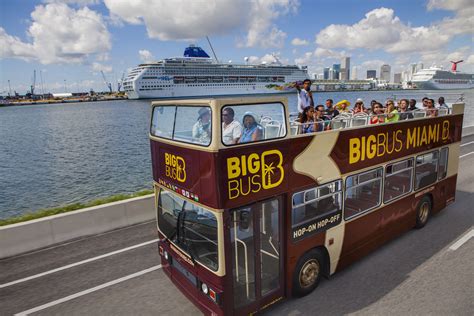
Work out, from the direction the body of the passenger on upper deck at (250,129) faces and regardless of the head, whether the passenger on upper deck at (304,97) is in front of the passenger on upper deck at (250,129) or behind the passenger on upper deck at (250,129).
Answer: behind

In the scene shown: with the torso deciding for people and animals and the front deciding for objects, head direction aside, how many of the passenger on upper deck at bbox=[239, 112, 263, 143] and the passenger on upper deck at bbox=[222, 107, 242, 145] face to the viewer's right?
0

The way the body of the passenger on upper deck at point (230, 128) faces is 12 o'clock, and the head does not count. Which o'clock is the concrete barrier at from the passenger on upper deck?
The concrete barrier is roughly at 3 o'clock from the passenger on upper deck.

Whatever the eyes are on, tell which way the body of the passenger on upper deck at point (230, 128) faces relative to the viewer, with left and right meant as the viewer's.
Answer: facing the viewer and to the left of the viewer

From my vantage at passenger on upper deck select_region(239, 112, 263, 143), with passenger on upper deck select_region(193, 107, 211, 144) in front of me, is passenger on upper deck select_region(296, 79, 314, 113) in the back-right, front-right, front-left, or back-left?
back-right

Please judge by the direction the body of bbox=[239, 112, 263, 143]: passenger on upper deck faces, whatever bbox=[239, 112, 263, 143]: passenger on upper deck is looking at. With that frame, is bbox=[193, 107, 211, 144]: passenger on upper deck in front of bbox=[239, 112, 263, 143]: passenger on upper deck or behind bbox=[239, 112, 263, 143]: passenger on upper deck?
in front

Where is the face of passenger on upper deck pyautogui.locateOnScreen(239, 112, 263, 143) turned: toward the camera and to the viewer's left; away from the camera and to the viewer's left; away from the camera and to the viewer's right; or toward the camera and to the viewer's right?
toward the camera and to the viewer's left

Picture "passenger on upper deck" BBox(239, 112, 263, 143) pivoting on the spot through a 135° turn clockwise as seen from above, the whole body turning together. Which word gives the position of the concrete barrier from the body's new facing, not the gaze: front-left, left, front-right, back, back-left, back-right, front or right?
front-left
